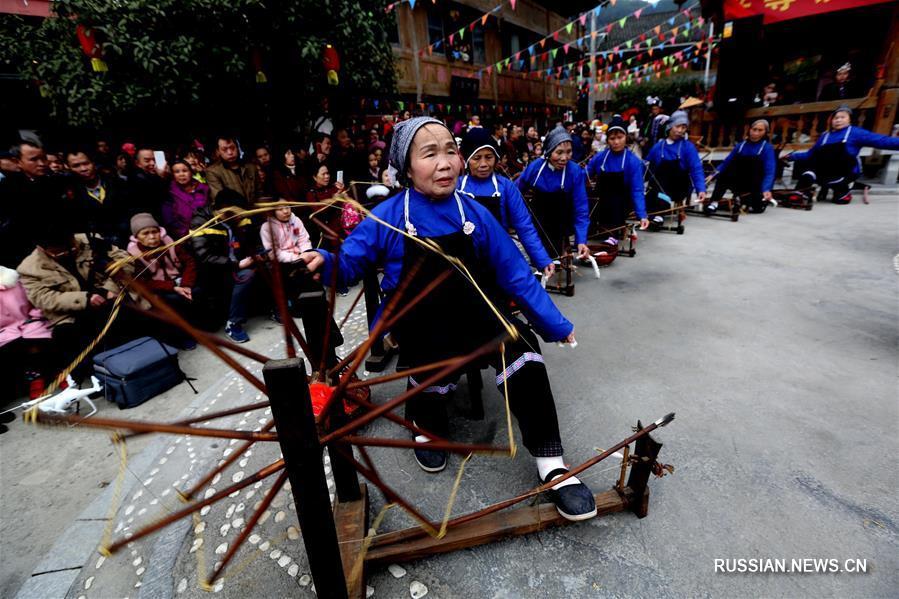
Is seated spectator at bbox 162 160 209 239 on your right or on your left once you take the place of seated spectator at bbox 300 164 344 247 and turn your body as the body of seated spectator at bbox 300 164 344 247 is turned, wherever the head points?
on your right

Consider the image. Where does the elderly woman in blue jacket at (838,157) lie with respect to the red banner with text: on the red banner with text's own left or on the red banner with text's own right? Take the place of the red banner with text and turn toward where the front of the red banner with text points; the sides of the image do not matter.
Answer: on the red banner with text's own left

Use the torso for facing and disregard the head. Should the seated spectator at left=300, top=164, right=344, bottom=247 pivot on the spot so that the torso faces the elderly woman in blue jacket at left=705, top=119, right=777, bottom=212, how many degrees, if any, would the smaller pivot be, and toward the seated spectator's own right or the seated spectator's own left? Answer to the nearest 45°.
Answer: approximately 45° to the seated spectator's own left

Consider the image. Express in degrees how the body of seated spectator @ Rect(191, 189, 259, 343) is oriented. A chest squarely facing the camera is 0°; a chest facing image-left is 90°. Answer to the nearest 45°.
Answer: approximately 315°

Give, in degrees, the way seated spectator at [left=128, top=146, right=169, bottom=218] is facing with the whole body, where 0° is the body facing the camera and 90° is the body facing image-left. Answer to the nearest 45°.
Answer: approximately 315°

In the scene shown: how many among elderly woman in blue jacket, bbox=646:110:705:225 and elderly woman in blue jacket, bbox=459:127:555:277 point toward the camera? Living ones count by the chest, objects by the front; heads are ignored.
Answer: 2

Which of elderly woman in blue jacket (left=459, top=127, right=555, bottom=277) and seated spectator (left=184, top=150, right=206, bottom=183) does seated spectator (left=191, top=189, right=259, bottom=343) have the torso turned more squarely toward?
the elderly woman in blue jacket

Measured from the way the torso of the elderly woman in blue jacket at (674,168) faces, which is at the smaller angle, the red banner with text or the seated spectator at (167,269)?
the seated spectator

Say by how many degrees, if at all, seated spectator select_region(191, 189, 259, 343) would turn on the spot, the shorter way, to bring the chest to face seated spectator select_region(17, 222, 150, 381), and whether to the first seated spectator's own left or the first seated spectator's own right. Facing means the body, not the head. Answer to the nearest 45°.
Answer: approximately 135° to the first seated spectator's own right
